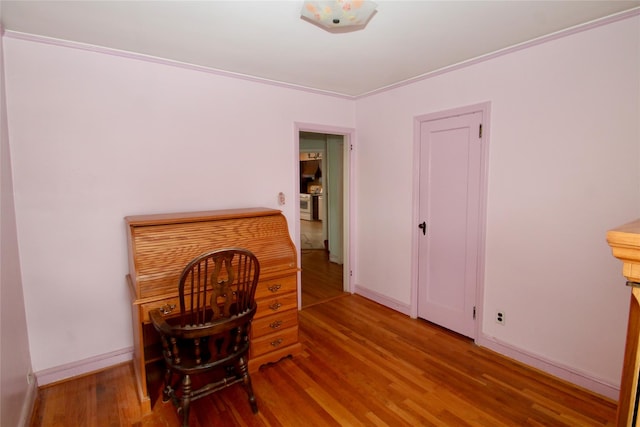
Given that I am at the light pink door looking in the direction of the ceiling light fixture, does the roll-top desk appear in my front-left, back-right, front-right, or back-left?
front-right

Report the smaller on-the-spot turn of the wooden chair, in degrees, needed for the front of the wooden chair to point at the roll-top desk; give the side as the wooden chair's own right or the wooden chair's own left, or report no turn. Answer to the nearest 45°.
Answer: approximately 45° to the wooden chair's own right

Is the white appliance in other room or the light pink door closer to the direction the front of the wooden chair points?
the white appliance in other room

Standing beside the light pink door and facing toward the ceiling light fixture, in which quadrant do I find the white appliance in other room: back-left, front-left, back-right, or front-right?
back-right

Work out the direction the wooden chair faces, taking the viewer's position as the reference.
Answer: facing away from the viewer and to the left of the viewer

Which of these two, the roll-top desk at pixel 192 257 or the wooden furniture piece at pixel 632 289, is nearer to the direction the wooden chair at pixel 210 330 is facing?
the roll-top desk

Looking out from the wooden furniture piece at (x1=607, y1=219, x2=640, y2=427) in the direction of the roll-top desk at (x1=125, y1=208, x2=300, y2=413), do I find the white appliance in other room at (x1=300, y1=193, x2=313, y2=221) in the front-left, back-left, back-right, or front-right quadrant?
front-right
